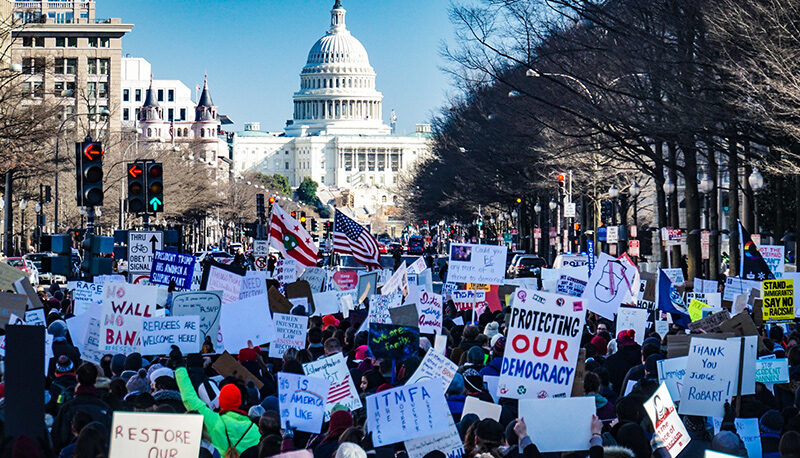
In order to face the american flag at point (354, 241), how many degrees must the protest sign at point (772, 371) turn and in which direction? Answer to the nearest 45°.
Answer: approximately 135° to its right

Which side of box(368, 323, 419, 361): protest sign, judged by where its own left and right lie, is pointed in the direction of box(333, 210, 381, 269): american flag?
back

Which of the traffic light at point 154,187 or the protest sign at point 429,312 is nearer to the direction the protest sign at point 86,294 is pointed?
the protest sign

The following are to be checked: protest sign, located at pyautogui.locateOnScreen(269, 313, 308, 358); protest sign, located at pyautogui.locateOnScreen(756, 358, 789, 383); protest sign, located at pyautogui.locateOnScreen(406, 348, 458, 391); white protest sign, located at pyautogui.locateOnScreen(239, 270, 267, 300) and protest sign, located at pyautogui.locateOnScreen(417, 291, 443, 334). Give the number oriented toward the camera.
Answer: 5

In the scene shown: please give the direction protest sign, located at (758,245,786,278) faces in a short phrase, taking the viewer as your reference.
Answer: facing the viewer

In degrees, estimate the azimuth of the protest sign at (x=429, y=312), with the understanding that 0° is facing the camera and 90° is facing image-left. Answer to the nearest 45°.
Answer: approximately 0°

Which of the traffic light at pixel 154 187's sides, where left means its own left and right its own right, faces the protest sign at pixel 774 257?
left

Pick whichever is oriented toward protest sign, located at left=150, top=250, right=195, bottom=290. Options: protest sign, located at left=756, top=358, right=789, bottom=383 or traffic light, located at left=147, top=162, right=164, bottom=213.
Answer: the traffic light

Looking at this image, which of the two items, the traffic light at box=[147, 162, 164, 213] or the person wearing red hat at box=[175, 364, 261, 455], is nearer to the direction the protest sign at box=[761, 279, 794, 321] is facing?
the person wearing red hat

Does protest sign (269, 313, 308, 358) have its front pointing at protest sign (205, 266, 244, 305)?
no

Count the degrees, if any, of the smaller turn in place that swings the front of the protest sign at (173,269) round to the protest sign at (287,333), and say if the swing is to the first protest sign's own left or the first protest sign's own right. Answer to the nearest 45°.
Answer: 0° — it already faces it

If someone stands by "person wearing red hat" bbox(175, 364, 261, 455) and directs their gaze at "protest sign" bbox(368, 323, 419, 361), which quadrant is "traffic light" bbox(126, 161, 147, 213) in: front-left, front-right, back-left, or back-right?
front-left

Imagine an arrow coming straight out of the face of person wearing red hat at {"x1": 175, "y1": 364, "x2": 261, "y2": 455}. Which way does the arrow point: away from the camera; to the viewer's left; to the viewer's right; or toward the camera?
away from the camera

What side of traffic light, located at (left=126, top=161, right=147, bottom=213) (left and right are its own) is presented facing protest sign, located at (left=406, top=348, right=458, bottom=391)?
front

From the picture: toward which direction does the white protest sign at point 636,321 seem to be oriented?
toward the camera

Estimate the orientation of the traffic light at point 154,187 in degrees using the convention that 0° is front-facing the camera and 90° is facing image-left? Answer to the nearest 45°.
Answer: approximately 0°

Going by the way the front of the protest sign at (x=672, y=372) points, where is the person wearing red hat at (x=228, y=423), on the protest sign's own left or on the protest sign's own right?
on the protest sign's own right

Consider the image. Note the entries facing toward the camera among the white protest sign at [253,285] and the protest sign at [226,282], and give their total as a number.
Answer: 2

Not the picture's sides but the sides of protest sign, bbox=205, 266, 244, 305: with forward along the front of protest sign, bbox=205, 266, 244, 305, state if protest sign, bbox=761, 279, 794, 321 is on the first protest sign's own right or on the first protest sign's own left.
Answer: on the first protest sign's own left
